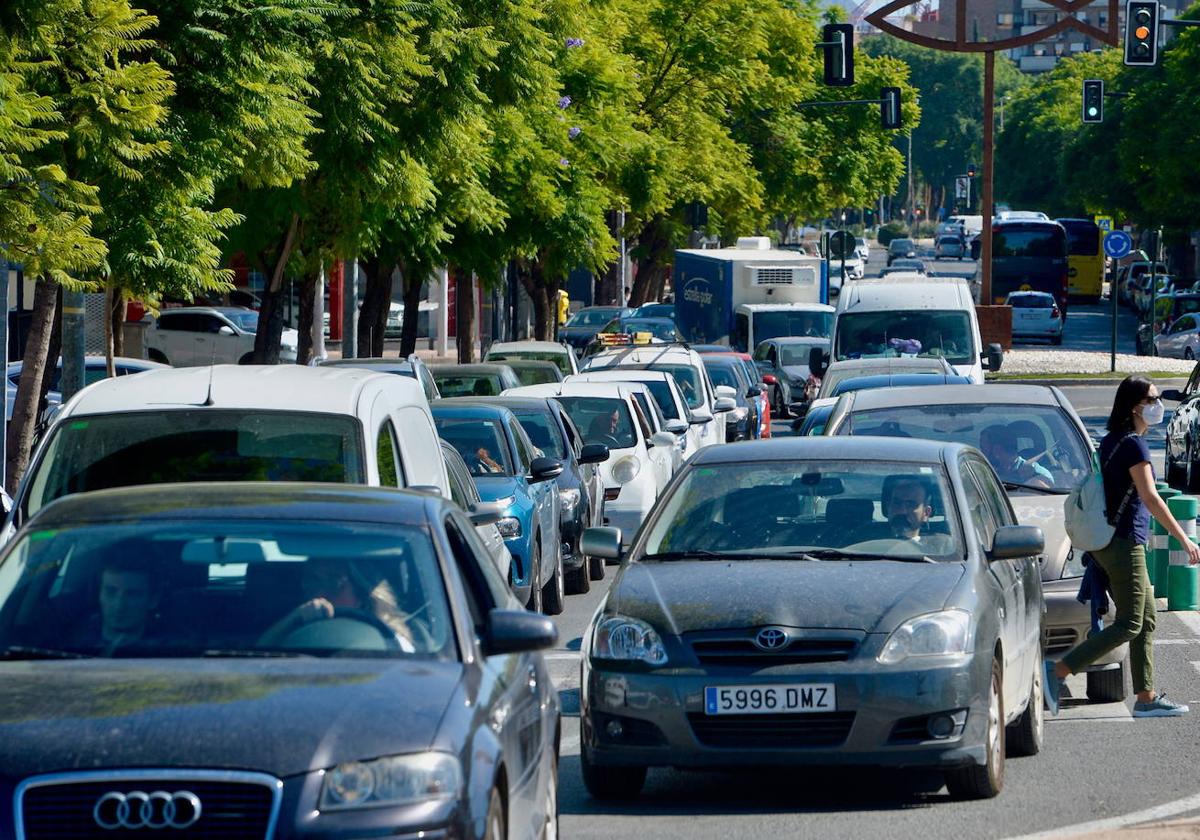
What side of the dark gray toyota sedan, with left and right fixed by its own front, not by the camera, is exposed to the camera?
front

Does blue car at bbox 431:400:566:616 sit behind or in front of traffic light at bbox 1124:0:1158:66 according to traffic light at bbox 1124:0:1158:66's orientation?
in front

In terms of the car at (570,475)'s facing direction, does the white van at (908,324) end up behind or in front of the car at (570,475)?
behind

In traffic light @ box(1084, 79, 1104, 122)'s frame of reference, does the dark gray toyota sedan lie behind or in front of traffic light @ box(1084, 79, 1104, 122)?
in front

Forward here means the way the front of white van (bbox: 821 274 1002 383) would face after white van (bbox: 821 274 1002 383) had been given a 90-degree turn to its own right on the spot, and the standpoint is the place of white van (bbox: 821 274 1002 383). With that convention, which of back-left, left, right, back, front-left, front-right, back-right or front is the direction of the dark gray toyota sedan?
left

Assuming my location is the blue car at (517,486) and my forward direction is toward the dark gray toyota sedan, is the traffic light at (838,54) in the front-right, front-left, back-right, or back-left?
back-left

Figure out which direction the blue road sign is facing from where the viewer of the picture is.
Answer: facing the viewer

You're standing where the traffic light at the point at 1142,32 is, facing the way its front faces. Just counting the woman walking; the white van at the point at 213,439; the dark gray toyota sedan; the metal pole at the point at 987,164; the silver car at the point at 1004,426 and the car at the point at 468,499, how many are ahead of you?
5

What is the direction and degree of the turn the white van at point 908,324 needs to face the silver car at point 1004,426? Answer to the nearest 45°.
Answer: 0° — it already faces it

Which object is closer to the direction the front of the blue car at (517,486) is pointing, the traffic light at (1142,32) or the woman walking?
the woman walking

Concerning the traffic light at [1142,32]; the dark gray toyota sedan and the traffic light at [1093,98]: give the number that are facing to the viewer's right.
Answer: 0

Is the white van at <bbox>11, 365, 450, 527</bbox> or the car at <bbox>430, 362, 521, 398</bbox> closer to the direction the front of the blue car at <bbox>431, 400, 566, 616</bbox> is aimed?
the white van

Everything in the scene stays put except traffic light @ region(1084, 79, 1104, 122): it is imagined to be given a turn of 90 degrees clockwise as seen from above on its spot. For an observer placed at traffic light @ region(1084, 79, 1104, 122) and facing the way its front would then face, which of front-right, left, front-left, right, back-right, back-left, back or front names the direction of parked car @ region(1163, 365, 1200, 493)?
left

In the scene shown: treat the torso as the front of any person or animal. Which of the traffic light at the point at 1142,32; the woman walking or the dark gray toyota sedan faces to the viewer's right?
the woman walking

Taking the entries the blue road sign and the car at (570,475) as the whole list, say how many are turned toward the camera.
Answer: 2

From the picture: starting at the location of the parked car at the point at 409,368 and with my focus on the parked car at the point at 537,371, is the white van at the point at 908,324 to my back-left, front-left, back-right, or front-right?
front-right

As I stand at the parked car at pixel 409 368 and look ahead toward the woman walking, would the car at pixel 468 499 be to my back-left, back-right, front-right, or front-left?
front-right

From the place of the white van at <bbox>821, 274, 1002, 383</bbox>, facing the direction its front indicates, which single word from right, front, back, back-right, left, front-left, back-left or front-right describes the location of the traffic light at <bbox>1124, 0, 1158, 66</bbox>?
back-left
